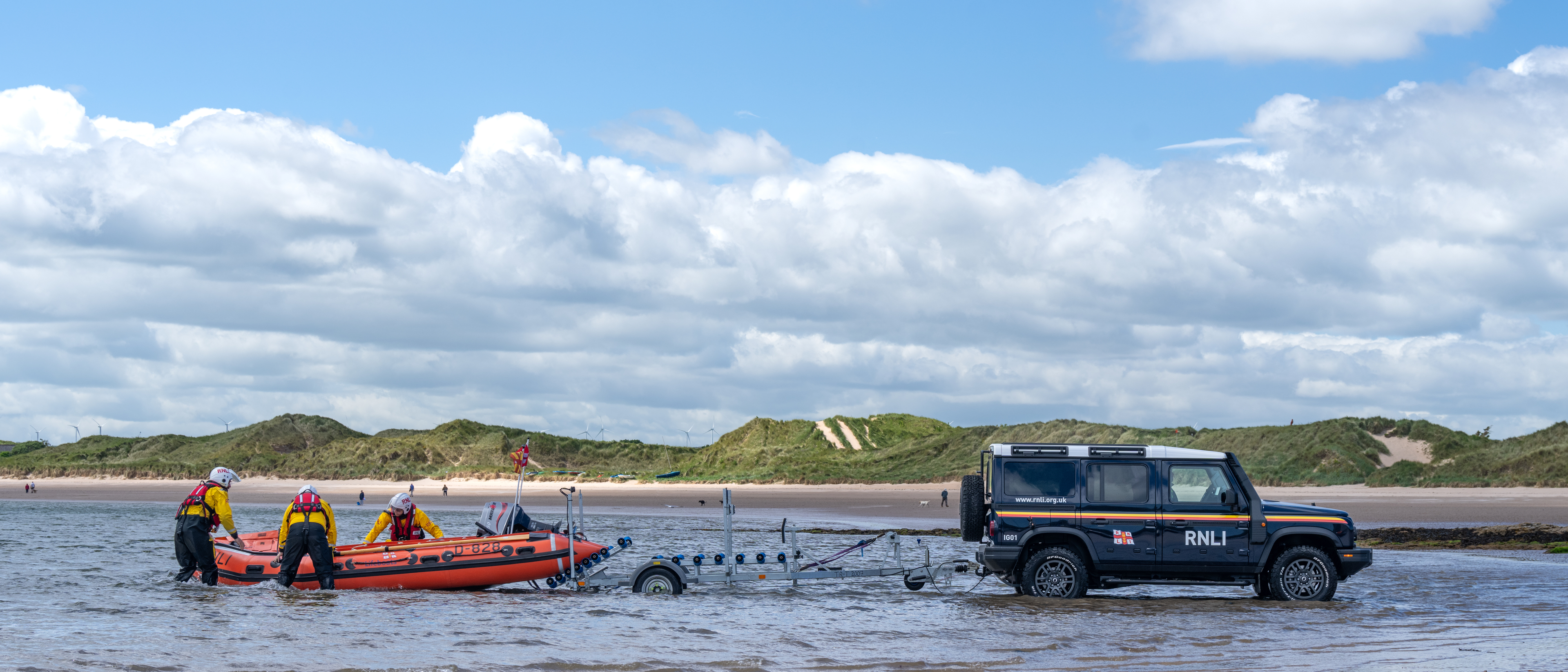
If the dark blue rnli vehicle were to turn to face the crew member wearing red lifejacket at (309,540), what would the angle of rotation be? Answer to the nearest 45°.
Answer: approximately 180°

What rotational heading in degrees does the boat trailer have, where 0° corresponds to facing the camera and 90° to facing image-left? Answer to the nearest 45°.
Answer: approximately 270°

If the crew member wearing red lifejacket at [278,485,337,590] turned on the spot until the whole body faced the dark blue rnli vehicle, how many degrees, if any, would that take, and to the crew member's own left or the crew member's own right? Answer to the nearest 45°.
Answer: approximately 135° to the crew member's own right

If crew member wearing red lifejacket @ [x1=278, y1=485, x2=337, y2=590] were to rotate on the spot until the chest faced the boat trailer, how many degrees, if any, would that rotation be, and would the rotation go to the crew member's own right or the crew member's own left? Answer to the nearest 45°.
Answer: approximately 135° to the crew member's own right

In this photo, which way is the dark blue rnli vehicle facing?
to the viewer's right

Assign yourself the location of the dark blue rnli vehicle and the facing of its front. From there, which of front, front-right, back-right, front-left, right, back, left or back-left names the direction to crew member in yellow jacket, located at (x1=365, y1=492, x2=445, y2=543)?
back

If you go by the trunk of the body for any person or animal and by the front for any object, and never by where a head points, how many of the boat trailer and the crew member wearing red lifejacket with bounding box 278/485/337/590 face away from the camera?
1

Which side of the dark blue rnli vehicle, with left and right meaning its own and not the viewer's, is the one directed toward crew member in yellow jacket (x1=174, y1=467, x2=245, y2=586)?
back

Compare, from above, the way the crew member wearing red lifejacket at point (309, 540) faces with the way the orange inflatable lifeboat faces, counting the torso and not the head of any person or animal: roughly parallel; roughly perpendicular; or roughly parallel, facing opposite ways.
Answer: roughly perpendicular

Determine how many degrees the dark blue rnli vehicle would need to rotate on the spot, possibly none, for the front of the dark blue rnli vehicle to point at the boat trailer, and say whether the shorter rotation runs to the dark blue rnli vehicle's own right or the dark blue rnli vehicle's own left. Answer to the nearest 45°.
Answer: approximately 180°

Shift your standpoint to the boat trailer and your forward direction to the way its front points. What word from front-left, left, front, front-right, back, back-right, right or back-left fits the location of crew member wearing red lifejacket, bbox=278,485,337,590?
back

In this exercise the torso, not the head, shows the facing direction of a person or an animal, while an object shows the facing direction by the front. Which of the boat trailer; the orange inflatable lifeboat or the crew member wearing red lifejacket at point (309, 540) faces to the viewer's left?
the orange inflatable lifeboat

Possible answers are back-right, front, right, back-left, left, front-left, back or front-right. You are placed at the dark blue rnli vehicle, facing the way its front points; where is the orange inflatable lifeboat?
back

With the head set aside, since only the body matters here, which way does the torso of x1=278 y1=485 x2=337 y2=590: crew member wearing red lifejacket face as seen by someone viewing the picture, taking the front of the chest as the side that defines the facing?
away from the camera
